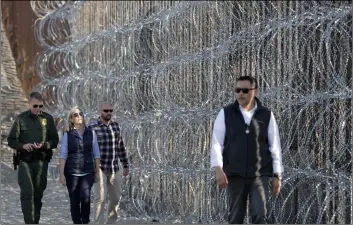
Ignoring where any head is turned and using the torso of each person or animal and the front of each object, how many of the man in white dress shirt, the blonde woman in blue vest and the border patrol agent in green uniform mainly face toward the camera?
3

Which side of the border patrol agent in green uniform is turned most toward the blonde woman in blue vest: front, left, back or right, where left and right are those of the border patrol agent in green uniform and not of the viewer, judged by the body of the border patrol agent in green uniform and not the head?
left

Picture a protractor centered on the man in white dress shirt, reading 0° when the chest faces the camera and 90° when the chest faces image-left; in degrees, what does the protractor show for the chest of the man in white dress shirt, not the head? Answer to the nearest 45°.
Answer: approximately 0°

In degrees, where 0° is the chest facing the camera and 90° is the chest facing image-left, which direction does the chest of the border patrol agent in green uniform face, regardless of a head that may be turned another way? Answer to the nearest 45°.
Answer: approximately 0°

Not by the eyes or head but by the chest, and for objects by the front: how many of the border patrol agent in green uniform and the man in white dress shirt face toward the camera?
2

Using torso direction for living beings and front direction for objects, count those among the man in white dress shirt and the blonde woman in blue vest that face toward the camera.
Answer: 2

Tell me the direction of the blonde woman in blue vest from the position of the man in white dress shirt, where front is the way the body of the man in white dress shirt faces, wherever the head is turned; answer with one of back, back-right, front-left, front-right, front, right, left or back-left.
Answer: back-right

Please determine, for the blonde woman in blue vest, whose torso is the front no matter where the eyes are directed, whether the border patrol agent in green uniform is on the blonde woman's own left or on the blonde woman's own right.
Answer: on the blonde woman's own right

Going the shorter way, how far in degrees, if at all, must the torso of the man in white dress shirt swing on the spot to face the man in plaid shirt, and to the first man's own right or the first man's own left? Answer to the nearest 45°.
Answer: approximately 135° to the first man's own right
